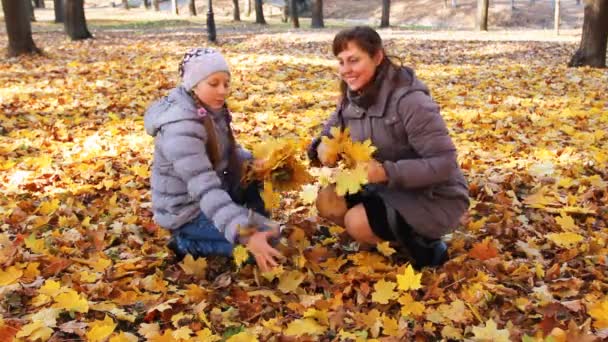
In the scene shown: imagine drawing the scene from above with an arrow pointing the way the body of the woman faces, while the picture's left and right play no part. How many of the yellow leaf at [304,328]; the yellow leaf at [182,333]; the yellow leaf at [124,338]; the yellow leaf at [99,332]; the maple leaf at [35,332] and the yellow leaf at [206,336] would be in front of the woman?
6

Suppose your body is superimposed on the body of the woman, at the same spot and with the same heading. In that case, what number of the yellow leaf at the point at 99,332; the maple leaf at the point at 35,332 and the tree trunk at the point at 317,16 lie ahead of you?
2

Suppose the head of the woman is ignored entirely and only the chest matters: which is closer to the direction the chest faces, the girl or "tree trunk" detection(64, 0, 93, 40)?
the girl

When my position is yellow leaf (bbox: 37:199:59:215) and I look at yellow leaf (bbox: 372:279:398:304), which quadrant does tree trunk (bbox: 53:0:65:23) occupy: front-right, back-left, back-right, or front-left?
back-left

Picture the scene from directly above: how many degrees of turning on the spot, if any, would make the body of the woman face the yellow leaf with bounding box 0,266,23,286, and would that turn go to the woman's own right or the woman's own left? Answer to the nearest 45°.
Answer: approximately 45° to the woman's own right

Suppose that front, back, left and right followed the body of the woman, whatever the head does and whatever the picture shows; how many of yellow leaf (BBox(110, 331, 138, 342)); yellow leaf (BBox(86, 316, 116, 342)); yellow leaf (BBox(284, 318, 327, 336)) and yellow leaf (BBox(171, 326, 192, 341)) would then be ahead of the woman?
4

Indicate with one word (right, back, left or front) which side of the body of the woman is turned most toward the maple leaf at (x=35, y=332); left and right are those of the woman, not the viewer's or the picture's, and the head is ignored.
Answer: front

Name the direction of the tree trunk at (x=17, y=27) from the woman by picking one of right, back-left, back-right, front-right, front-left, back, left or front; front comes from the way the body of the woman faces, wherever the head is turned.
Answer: right

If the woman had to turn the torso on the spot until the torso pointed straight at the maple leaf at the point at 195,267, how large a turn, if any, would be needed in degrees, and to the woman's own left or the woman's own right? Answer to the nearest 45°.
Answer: approximately 45° to the woman's own right

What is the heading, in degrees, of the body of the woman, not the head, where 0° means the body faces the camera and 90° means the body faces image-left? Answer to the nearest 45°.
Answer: approximately 45°

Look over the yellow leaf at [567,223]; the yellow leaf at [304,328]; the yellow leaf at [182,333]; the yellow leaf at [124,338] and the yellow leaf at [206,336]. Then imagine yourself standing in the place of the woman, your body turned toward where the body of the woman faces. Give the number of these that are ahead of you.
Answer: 4

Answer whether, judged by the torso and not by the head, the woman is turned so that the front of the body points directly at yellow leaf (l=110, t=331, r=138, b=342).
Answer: yes

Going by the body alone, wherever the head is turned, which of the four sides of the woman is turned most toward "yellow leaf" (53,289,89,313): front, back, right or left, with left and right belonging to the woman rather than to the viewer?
front

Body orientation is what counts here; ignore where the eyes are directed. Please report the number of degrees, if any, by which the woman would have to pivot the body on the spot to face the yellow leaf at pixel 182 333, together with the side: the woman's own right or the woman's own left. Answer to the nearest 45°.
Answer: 0° — they already face it

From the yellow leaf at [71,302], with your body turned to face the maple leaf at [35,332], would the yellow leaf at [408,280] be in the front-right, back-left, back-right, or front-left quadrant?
back-left

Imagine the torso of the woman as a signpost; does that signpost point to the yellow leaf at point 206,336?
yes

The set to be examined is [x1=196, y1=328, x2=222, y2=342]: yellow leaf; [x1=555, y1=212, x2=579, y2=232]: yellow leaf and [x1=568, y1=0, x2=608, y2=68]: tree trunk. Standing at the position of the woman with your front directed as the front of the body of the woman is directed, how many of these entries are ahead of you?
1

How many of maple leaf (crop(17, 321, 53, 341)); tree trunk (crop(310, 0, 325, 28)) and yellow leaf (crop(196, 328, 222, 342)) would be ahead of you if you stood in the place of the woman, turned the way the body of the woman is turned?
2

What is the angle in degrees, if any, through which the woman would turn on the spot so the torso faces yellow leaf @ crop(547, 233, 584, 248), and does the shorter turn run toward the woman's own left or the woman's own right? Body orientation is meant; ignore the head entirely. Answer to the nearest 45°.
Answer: approximately 180°
